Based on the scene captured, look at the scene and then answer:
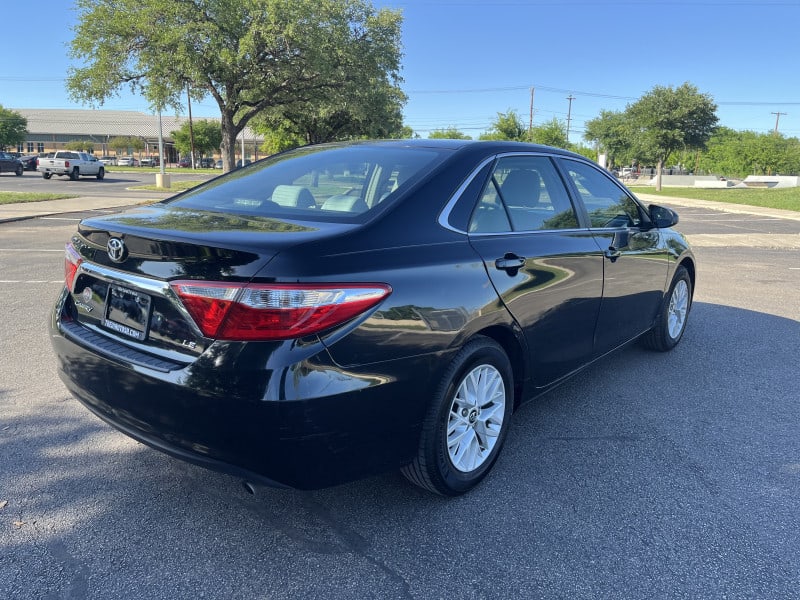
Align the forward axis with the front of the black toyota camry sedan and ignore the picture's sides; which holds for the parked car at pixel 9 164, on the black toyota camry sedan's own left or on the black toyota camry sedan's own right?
on the black toyota camry sedan's own left

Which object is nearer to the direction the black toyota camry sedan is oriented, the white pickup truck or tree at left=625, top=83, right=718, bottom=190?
the tree

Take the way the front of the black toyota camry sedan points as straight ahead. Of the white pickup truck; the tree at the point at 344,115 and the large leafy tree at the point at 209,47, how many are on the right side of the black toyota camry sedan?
0

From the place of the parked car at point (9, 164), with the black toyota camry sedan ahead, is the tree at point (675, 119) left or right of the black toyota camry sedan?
left

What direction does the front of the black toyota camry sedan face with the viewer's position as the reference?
facing away from the viewer and to the right of the viewer
